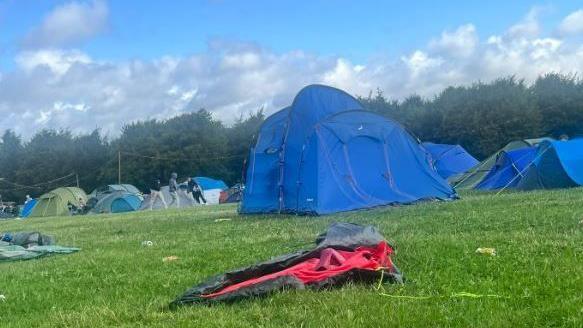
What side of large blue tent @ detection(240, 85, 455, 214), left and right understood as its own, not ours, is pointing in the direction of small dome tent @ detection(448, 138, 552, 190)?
left

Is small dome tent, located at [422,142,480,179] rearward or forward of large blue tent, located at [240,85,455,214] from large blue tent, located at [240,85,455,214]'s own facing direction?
rearward

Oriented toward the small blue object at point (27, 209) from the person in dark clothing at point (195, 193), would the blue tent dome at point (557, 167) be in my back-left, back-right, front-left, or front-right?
back-left

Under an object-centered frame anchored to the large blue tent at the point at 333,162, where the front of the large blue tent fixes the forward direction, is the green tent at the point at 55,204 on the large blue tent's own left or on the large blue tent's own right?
on the large blue tent's own right

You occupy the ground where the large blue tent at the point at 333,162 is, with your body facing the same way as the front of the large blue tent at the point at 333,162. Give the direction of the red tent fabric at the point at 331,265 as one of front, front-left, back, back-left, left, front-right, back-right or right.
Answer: front-left

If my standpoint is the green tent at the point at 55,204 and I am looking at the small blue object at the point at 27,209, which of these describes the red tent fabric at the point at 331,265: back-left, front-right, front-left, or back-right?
back-left

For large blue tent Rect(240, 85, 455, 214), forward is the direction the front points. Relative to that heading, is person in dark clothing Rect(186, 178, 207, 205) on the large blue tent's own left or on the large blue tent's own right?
on the large blue tent's own right

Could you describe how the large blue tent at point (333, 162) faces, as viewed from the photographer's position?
facing the viewer and to the left of the viewer

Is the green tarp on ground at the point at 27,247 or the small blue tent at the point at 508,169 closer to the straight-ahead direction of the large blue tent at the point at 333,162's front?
the green tarp on ground

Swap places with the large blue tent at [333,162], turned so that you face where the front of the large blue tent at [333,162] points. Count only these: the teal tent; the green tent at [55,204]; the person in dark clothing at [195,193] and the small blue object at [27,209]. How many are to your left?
0

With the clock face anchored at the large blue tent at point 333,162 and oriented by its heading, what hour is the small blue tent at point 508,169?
the small blue tent at point 508,169 is roughly at 8 o'clock from the large blue tent at point 333,162.

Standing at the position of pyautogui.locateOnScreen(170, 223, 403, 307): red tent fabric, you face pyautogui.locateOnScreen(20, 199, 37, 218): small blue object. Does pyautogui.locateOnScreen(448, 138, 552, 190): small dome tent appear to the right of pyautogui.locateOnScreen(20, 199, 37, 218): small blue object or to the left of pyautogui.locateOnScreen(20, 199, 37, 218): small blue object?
right

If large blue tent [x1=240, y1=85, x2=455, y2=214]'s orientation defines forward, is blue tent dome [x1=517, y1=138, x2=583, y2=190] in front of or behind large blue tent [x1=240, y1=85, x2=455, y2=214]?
behind

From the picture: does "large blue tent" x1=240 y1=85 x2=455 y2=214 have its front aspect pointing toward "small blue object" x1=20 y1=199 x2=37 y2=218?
no
